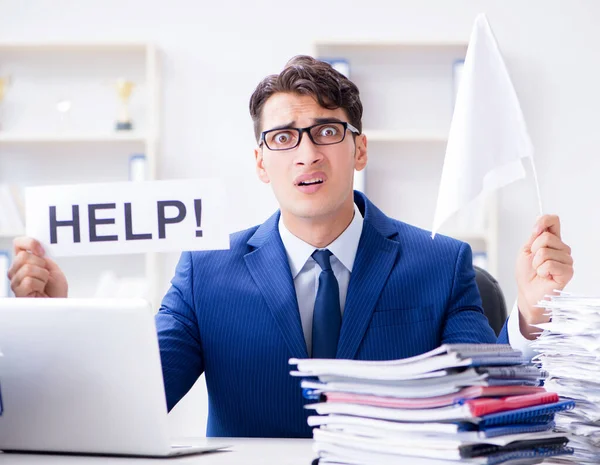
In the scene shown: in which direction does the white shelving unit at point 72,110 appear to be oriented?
toward the camera

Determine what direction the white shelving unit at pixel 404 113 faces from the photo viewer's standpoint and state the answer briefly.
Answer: facing the viewer

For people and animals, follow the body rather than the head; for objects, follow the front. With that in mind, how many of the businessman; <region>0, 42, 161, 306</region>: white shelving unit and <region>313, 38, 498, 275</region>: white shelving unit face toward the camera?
3

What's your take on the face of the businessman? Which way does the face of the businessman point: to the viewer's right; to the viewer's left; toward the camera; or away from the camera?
toward the camera

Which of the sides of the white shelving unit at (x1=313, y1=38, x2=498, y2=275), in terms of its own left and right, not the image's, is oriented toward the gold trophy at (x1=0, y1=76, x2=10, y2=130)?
right

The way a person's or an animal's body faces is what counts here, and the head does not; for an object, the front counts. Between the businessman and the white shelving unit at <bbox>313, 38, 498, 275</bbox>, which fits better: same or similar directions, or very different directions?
same or similar directions

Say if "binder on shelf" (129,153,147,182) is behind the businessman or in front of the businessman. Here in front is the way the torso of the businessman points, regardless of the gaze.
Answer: behind

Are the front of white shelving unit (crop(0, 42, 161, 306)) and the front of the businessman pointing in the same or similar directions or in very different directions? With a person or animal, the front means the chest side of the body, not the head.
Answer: same or similar directions

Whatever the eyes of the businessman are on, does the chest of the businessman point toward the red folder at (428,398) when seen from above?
yes

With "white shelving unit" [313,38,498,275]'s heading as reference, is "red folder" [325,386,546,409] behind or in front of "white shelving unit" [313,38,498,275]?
in front

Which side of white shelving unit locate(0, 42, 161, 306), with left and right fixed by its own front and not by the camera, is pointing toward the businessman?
front

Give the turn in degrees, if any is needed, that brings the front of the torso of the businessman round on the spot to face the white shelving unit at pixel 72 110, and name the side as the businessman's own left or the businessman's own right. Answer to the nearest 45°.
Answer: approximately 135° to the businessman's own right
